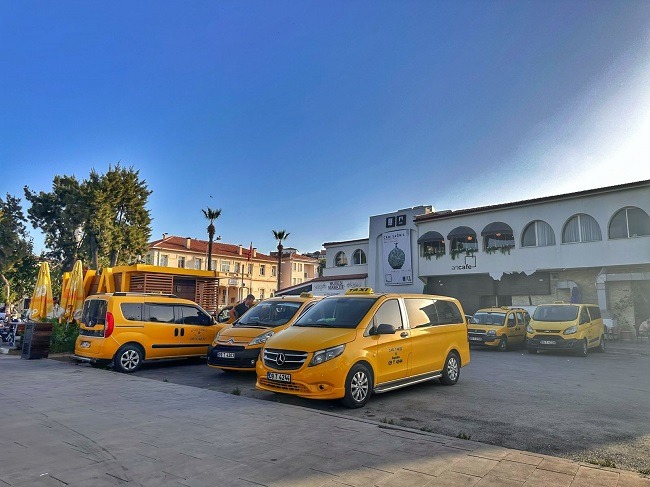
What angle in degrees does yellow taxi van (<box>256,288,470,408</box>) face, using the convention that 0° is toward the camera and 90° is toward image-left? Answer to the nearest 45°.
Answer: approximately 45°

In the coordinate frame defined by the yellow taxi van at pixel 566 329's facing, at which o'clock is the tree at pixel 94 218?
The tree is roughly at 2 o'clock from the yellow taxi van.

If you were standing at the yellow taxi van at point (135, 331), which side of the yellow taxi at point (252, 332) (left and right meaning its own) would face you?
right

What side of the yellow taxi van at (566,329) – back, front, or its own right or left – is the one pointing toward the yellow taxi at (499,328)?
right

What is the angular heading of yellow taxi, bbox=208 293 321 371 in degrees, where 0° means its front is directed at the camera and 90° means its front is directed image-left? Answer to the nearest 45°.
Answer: approximately 45°

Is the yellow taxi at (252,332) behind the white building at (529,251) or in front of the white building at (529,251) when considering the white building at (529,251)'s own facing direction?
in front

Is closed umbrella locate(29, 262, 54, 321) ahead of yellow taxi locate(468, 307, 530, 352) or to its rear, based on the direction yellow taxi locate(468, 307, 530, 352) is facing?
ahead

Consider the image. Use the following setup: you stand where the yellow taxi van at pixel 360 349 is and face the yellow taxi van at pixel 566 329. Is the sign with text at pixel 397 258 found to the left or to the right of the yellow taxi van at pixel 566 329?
left
